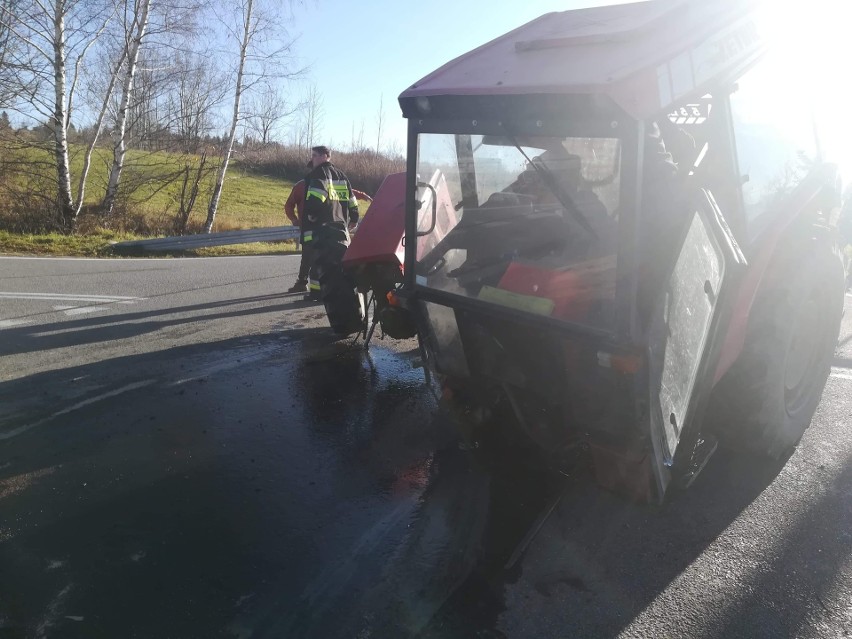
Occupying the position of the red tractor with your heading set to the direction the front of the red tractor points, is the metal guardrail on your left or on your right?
on your right

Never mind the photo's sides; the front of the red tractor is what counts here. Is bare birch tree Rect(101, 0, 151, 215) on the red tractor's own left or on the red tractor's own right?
on the red tractor's own right
